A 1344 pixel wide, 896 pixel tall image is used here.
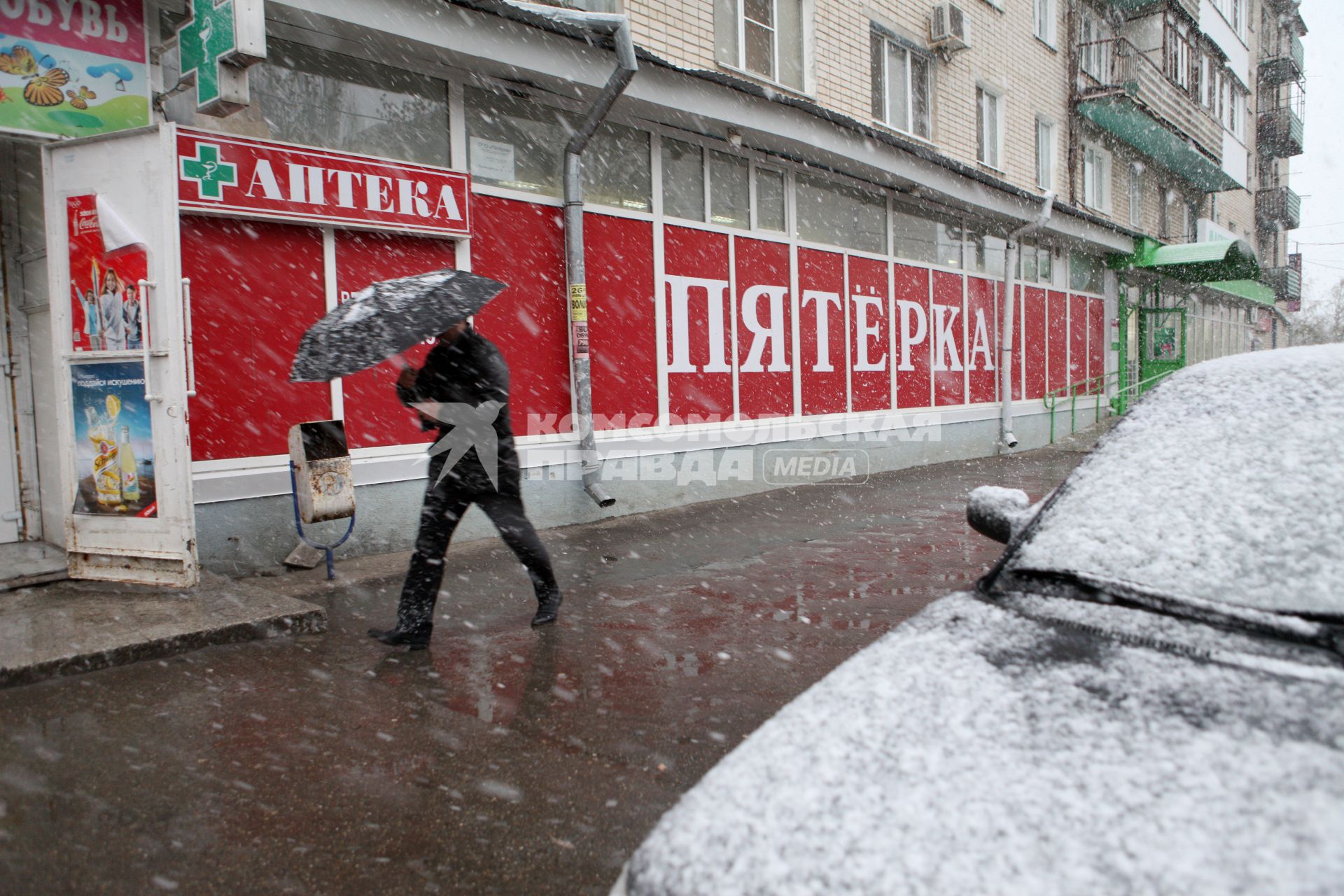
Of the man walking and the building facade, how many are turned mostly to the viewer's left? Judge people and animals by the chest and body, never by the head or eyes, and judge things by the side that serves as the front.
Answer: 1

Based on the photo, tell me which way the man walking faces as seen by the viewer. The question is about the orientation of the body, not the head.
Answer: to the viewer's left

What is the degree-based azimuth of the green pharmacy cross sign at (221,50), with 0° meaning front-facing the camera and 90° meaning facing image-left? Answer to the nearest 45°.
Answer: approximately 45°

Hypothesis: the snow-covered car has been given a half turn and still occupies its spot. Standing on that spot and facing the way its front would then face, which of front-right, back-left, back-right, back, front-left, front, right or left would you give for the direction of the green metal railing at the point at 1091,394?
front-left

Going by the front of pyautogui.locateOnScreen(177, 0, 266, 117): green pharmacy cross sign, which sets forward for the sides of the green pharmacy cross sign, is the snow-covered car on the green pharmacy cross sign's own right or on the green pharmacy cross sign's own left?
on the green pharmacy cross sign's own left

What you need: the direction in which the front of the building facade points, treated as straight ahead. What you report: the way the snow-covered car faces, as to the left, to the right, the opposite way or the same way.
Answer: to the right

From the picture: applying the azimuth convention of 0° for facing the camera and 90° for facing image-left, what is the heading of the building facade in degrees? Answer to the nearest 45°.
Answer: approximately 315°

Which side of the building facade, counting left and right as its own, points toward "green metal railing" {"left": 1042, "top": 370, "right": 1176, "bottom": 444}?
left

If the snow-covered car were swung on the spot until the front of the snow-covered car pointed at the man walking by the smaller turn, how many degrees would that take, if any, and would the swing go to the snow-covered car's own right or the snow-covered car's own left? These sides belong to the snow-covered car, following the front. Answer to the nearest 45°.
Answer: approximately 90° to the snow-covered car's own right

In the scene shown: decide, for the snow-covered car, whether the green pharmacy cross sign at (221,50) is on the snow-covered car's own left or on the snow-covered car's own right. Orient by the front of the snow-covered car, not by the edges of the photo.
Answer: on the snow-covered car's own right

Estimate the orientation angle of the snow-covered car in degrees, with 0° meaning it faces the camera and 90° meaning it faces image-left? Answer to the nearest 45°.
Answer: approximately 45°

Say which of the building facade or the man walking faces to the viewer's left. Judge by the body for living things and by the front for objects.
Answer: the man walking

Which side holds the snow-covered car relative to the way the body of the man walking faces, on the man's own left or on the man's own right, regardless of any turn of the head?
on the man's own left
